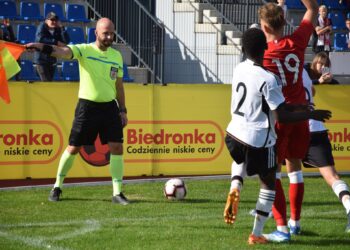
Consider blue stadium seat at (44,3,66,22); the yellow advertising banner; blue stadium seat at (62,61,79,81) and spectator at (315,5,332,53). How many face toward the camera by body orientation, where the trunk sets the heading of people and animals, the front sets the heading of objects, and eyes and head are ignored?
4

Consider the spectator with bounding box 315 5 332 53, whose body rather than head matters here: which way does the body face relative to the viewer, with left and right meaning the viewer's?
facing the viewer

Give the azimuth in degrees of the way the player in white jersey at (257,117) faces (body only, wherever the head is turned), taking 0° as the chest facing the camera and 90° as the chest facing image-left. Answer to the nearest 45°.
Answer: approximately 225°

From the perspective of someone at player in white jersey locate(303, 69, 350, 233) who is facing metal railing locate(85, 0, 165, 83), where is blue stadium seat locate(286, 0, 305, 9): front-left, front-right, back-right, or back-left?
front-right

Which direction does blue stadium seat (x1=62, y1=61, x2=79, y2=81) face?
toward the camera

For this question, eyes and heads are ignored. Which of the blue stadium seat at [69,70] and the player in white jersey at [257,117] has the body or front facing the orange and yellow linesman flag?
the blue stadium seat

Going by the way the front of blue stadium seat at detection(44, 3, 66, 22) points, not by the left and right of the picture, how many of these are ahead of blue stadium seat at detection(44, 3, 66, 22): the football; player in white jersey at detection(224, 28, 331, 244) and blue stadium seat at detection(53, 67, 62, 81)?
3

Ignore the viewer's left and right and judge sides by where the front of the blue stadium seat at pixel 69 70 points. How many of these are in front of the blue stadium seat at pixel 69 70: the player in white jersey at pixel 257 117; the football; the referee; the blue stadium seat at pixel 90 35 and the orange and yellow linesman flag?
4

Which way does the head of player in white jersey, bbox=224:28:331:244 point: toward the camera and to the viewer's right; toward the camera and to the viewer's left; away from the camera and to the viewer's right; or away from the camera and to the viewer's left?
away from the camera and to the viewer's right

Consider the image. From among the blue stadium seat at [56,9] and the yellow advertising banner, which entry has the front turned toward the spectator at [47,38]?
the blue stadium seat

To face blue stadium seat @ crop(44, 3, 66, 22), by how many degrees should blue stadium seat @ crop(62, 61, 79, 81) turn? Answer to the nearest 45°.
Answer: approximately 180°

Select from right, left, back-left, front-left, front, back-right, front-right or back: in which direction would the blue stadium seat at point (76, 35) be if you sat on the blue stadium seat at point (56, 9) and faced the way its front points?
front-left
